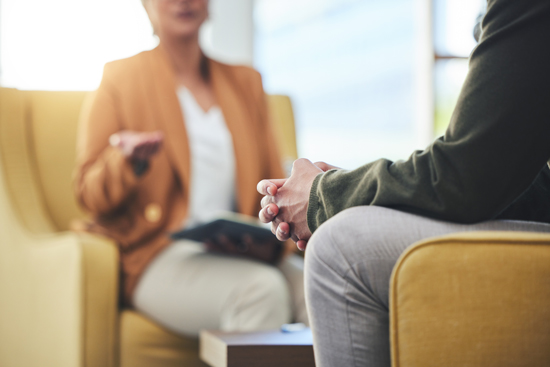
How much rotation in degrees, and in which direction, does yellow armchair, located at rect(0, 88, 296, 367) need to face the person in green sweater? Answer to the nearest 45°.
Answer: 0° — it already faces them

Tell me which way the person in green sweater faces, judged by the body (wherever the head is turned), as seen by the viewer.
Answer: to the viewer's left

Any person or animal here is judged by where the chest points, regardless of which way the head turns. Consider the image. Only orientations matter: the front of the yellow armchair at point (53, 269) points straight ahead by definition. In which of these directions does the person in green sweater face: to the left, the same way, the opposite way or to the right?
the opposite way

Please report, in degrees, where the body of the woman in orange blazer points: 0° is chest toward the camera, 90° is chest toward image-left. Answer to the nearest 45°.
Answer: approximately 315°

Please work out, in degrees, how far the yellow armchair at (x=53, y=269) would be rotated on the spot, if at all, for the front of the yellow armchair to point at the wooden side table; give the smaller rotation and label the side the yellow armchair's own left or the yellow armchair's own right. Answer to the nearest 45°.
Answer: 0° — it already faces it

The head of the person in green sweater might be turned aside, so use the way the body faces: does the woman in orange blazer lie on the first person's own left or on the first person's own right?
on the first person's own right

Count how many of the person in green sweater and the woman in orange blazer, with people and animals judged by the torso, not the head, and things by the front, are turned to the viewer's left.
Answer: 1

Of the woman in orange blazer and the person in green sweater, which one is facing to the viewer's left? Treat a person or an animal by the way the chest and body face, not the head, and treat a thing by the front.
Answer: the person in green sweater

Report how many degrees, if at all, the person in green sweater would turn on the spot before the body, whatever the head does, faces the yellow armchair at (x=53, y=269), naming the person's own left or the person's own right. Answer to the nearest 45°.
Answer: approximately 45° to the person's own right

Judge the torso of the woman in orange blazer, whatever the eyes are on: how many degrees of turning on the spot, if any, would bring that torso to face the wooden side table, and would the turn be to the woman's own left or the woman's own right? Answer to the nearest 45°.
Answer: approximately 45° to the woman's own right

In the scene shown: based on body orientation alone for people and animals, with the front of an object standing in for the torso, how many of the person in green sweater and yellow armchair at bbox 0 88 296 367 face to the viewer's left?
1

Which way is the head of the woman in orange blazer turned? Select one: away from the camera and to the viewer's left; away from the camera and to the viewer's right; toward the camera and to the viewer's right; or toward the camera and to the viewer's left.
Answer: toward the camera and to the viewer's right
